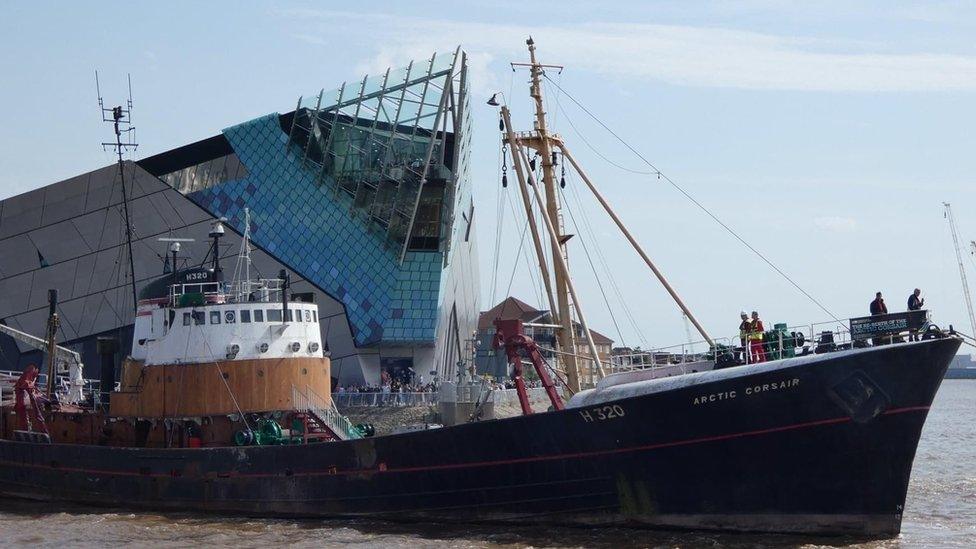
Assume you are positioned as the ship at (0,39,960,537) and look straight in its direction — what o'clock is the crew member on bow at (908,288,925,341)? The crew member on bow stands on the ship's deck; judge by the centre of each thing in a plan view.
The crew member on bow is roughly at 11 o'clock from the ship.

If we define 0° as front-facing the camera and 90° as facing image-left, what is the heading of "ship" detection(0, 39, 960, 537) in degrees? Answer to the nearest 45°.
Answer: approximately 315°

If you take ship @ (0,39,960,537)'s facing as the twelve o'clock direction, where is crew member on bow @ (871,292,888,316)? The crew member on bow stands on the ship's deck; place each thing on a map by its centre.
The crew member on bow is roughly at 11 o'clock from the ship.
